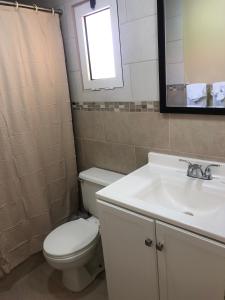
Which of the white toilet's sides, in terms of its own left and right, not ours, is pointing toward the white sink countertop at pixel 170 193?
left

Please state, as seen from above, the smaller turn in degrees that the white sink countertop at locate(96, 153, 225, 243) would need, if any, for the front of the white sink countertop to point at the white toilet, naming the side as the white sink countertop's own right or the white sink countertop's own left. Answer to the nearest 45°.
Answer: approximately 45° to the white sink countertop's own right

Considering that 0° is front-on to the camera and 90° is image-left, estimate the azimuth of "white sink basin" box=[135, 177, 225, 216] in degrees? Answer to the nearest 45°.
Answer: approximately 45°

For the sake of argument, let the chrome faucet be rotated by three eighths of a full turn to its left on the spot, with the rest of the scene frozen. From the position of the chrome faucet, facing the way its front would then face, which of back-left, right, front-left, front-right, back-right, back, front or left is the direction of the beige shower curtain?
back

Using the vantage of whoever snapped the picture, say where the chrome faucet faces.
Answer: facing the viewer and to the left of the viewer

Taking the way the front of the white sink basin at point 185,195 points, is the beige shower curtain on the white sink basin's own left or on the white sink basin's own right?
on the white sink basin's own right

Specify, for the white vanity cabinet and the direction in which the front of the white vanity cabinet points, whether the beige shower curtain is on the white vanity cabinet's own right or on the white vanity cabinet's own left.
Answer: on the white vanity cabinet's own right

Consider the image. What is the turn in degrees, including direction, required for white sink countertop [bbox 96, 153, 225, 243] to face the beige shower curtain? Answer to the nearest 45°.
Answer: approximately 45° to its right

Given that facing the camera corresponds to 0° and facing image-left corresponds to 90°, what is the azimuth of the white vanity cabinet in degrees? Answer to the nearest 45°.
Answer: approximately 45°

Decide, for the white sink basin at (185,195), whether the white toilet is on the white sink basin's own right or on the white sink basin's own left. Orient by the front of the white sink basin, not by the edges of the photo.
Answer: on the white sink basin's own right
